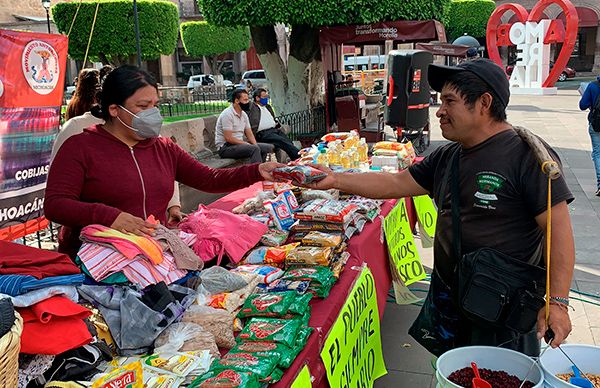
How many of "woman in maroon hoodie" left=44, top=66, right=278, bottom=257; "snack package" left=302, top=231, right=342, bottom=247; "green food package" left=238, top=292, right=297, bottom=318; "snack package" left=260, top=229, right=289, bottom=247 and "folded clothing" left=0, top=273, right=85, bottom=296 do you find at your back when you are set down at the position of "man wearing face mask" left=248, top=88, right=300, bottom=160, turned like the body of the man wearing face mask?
0

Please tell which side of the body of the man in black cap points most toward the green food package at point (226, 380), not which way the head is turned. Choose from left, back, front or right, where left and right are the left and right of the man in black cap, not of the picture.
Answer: front

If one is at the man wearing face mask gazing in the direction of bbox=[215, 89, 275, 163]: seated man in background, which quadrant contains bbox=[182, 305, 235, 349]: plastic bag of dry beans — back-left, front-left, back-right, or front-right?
front-left

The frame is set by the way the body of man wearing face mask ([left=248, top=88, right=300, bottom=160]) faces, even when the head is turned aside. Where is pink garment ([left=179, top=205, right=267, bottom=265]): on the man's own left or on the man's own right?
on the man's own right

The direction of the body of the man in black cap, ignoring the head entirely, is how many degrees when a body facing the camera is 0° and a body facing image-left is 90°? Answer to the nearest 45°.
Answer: approximately 45°

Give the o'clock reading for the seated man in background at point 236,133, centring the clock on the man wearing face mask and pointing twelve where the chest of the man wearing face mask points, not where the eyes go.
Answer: The seated man in background is roughly at 2 o'clock from the man wearing face mask.

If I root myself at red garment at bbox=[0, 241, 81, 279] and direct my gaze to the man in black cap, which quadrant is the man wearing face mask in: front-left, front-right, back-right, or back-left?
front-left

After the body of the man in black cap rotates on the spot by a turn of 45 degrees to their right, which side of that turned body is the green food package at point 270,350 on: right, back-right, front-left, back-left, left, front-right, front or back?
front-left

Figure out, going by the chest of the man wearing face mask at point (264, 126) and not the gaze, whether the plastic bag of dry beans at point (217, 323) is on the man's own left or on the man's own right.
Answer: on the man's own right

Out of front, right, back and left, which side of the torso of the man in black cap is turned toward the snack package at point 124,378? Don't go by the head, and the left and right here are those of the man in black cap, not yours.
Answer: front

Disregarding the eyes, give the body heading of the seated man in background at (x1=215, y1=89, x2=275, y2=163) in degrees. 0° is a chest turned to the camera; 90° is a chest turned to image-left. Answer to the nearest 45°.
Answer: approximately 315°

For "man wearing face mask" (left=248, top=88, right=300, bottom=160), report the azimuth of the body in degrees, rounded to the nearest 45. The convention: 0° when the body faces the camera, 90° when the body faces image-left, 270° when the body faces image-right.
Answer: approximately 315°

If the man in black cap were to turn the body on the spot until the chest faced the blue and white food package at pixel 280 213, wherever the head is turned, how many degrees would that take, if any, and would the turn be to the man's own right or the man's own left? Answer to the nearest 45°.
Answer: approximately 90° to the man's own right

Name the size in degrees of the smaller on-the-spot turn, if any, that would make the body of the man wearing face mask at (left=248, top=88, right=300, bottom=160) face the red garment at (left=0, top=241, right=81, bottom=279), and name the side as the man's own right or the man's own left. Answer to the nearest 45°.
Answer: approximately 45° to the man's own right

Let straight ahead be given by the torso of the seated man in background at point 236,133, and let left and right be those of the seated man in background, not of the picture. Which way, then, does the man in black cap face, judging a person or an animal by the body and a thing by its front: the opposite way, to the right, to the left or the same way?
to the right

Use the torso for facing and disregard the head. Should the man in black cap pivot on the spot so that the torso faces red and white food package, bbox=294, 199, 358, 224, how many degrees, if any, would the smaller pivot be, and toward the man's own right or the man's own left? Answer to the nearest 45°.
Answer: approximately 90° to the man's own right

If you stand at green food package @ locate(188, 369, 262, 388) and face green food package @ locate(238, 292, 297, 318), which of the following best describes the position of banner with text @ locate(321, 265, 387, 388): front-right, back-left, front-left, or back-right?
front-right

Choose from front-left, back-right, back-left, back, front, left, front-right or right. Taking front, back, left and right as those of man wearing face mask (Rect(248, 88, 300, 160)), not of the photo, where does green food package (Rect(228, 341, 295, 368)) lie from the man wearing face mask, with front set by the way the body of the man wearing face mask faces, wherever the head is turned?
front-right

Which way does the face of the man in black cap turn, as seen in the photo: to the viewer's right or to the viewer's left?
to the viewer's left
